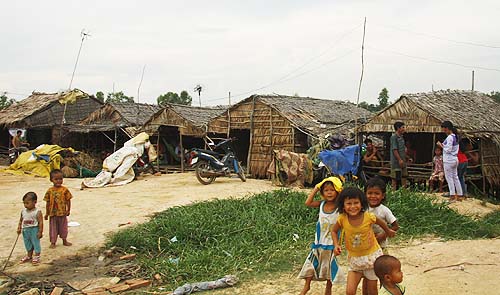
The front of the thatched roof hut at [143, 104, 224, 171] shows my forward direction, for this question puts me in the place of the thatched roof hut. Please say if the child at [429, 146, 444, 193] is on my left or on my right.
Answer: on my left

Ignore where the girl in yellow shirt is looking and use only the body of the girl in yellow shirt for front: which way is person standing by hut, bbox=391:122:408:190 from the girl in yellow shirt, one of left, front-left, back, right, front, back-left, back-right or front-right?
back

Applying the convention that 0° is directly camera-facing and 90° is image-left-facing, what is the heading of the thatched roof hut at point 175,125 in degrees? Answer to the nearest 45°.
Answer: approximately 45°

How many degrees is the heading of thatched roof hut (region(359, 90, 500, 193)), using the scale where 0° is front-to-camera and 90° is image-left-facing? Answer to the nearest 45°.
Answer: approximately 45°

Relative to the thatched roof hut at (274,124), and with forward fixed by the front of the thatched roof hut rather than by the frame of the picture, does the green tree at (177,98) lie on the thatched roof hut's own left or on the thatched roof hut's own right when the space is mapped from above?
on the thatched roof hut's own right

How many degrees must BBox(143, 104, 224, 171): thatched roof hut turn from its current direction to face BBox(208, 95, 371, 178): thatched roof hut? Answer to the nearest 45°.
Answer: approximately 90° to its left

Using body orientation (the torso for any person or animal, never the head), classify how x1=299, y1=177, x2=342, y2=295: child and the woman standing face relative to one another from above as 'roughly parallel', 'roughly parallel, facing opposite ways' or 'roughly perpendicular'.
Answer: roughly perpendicular

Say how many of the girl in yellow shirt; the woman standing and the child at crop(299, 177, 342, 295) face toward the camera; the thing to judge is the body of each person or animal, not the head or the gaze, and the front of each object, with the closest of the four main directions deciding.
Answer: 2

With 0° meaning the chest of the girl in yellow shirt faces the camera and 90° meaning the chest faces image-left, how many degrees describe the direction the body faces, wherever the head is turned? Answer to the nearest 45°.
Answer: approximately 0°
